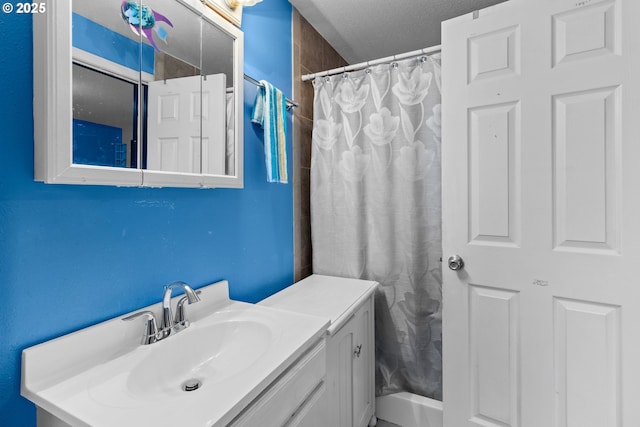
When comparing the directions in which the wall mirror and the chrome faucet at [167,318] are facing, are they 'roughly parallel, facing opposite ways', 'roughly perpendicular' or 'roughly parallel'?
roughly parallel

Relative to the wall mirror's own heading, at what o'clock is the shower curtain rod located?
The shower curtain rod is roughly at 10 o'clock from the wall mirror.

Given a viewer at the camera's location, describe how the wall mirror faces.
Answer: facing the viewer and to the right of the viewer

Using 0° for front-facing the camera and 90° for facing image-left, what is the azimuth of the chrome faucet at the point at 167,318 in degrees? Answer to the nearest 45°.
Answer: approximately 315°

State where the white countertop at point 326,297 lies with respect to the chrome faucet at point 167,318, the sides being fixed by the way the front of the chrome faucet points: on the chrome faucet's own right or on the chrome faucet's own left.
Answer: on the chrome faucet's own left

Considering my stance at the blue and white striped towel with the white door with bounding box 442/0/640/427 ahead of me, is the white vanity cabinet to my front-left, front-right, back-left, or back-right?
front-right

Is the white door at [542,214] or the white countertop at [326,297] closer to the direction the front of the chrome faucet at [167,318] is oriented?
the white door

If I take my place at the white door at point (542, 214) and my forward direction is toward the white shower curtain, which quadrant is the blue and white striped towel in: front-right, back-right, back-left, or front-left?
front-left
